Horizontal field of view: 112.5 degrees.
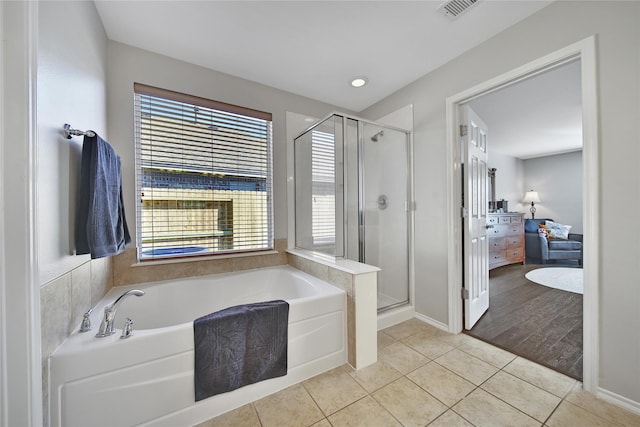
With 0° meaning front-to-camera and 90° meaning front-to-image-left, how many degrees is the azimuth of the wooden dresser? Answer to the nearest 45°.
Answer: approximately 315°

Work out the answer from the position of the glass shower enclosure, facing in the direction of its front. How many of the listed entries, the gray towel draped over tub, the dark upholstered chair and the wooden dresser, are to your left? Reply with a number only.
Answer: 2

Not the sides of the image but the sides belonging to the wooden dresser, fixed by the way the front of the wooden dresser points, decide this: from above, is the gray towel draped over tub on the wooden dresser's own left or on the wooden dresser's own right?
on the wooden dresser's own right

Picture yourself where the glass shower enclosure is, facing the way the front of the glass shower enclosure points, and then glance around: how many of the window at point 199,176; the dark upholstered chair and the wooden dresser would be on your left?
2

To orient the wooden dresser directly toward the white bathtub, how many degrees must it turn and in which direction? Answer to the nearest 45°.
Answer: approximately 45° to its right

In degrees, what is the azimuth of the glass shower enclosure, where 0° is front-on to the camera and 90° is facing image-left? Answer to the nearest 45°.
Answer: approximately 315°

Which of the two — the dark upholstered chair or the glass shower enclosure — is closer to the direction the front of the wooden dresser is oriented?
the glass shower enclosure

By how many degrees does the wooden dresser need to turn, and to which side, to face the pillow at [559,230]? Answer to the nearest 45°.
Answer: approximately 90° to its left

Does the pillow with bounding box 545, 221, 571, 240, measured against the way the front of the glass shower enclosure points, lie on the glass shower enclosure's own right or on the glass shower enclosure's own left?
on the glass shower enclosure's own left

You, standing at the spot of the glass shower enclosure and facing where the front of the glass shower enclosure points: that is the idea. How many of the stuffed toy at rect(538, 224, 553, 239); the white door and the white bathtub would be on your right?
1

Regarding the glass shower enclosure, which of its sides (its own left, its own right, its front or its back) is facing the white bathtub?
right

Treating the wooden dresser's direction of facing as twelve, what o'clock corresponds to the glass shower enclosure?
The glass shower enclosure is roughly at 2 o'clock from the wooden dresser.
